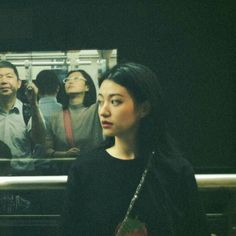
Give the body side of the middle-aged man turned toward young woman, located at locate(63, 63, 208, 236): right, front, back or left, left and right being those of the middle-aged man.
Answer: front

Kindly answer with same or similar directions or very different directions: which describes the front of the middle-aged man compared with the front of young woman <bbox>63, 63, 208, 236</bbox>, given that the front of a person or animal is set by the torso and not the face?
same or similar directions

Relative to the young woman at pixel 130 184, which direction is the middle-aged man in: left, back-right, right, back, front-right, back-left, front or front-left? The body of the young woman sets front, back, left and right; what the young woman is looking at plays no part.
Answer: back-right

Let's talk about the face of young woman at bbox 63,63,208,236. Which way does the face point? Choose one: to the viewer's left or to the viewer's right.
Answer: to the viewer's left

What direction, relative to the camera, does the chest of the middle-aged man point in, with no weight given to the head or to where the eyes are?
toward the camera

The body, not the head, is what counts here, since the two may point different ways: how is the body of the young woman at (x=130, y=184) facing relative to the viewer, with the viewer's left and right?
facing the viewer

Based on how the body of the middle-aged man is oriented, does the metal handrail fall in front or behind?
in front
